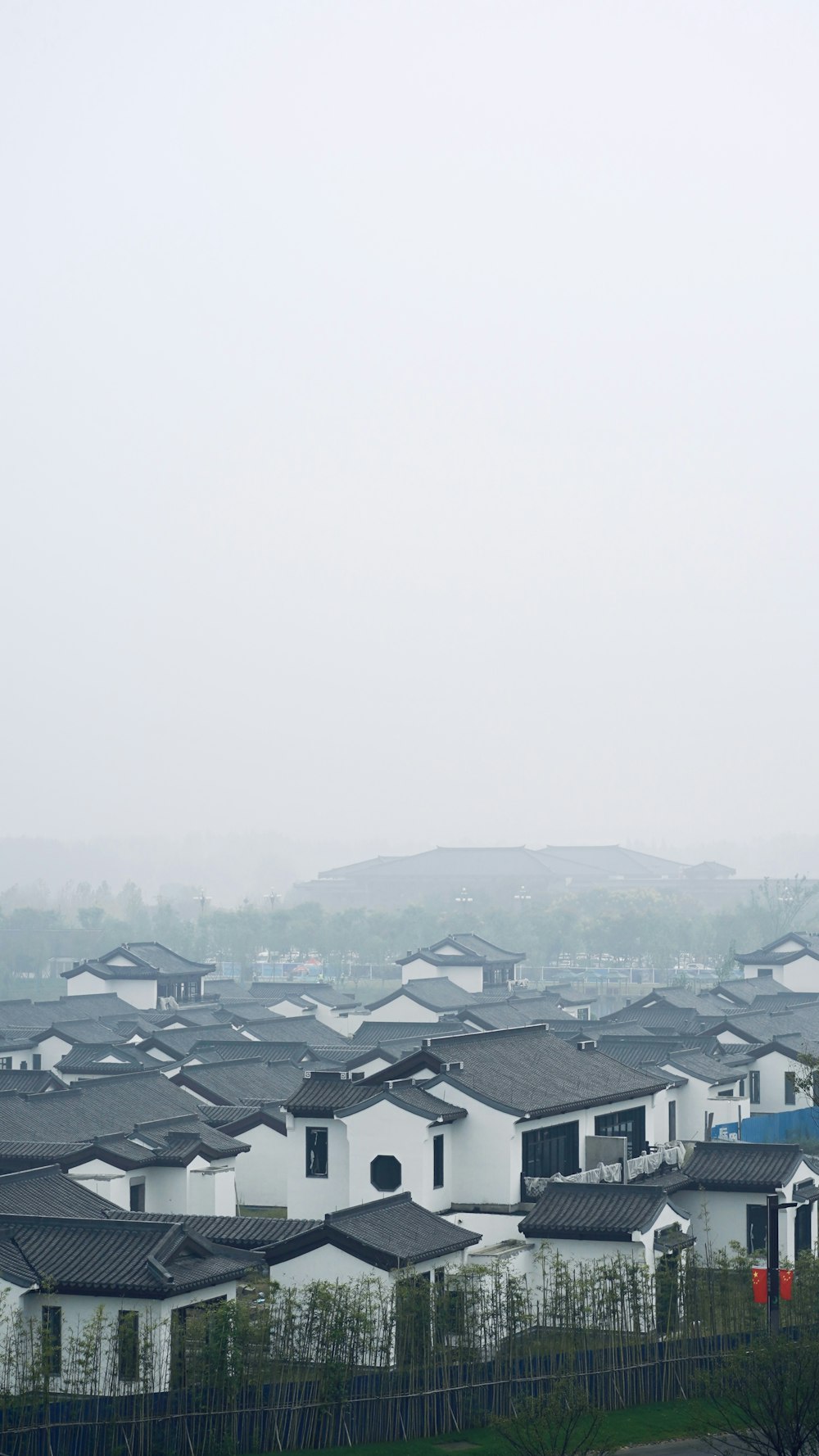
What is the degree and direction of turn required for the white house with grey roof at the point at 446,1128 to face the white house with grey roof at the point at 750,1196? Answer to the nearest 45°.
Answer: approximately 45° to its left

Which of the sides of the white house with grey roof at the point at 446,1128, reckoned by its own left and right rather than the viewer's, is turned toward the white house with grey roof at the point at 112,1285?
right

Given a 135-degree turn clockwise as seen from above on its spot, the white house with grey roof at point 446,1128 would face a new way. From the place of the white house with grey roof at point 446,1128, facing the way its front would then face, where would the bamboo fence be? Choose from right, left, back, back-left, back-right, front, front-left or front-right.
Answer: left

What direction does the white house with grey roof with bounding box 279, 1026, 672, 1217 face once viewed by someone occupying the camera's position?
facing the viewer and to the right of the viewer

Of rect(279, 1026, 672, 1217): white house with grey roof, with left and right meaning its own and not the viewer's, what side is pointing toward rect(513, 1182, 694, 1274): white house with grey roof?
front

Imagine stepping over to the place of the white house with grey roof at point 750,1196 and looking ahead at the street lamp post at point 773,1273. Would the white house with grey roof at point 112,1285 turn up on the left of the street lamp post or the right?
right
